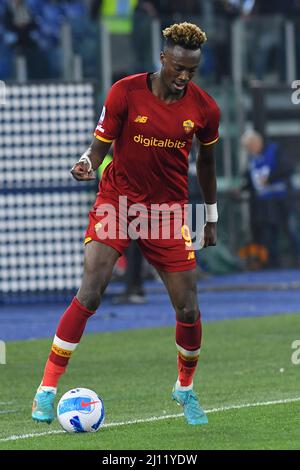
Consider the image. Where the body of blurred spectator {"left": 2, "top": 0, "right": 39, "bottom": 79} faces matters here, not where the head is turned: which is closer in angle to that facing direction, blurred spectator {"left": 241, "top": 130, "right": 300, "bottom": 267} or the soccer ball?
the soccer ball

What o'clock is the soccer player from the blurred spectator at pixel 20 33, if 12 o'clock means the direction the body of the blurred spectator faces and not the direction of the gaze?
The soccer player is roughly at 12 o'clock from the blurred spectator.

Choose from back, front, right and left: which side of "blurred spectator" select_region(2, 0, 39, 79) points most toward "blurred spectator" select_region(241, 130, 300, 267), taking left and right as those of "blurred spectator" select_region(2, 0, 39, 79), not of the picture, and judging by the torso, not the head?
left

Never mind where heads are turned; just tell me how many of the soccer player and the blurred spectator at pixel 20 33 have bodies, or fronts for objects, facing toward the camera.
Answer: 2

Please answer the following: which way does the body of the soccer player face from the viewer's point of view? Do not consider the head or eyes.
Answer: toward the camera

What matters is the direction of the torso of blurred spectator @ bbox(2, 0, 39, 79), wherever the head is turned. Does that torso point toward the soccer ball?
yes

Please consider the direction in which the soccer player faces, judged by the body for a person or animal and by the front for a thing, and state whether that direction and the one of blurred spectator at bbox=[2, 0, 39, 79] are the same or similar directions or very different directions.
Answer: same or similar directions

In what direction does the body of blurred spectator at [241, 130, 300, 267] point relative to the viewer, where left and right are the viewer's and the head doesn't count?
facing the viewer and to the left of the viewer

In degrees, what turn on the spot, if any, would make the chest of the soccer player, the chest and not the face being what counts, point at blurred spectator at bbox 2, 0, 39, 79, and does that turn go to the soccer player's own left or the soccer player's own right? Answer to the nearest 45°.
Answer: approximately 180°

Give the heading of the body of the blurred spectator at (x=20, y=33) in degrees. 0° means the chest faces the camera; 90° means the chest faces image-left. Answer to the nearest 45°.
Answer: approximately 0°

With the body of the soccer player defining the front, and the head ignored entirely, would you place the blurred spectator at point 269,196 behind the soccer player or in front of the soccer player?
behind
